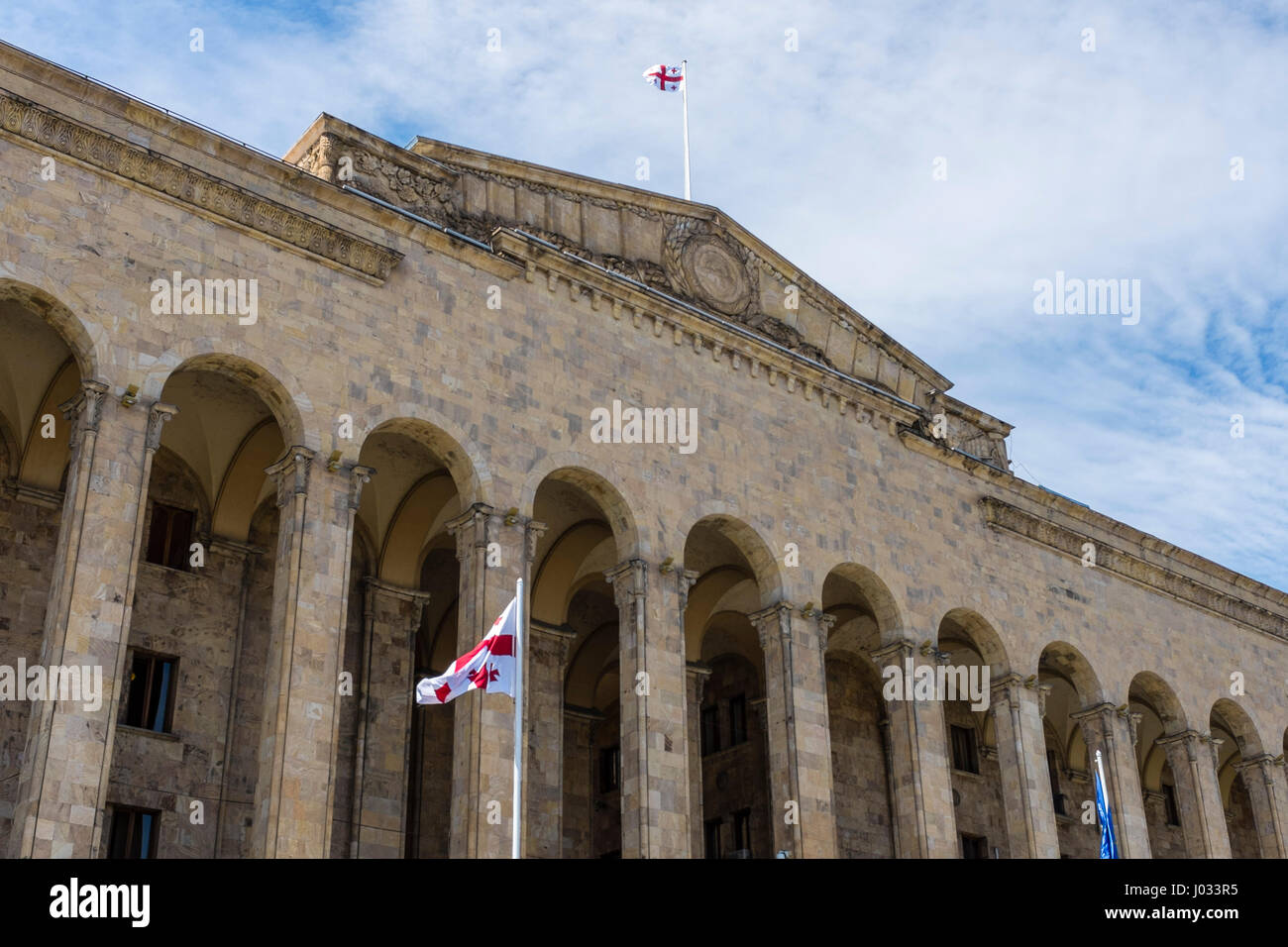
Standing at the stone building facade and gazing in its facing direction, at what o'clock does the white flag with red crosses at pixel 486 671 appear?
The white flag with red crosses is roughly at 1 o'clock from the stone building facade.
